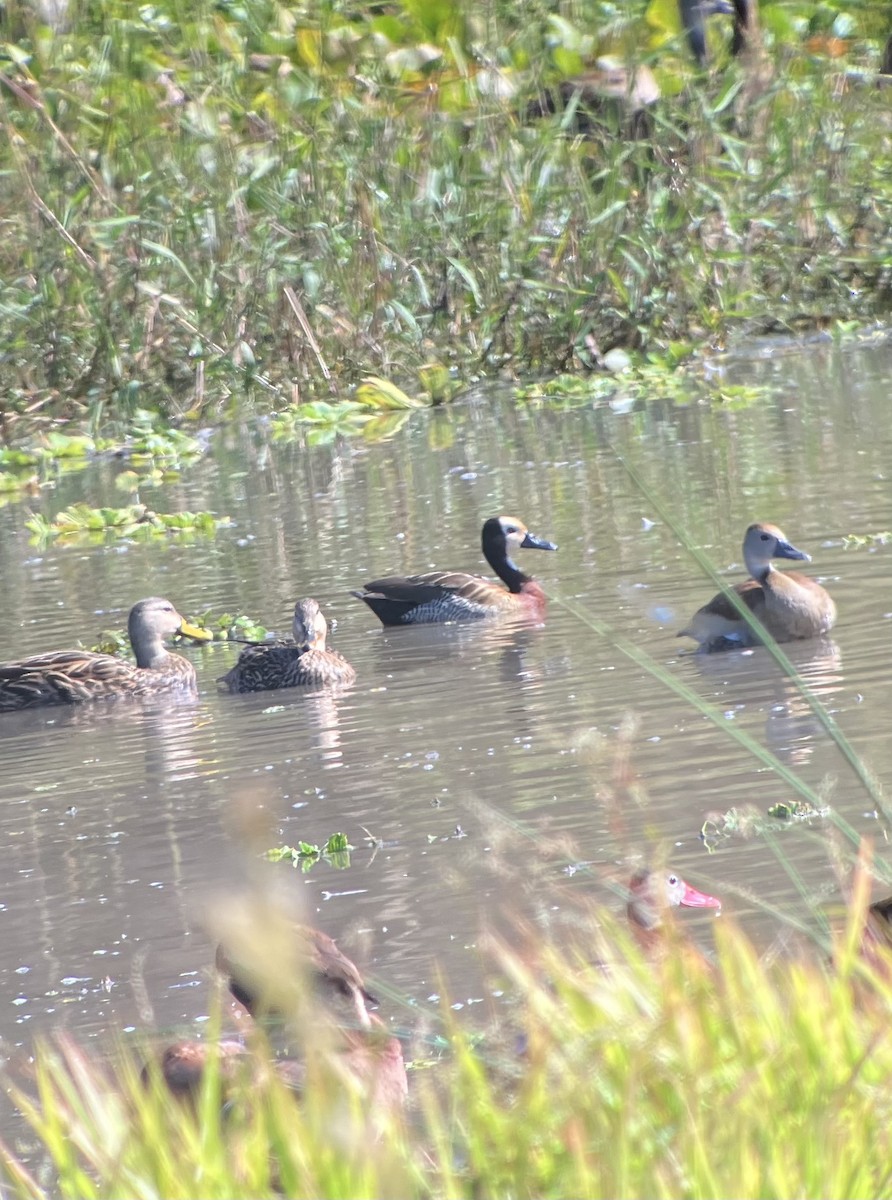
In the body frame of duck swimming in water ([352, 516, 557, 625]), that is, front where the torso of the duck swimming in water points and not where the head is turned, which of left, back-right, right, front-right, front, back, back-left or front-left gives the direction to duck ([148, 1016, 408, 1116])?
right

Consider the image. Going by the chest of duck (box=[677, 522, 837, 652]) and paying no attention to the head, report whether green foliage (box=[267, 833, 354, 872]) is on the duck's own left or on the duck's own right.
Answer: on the duck's own right

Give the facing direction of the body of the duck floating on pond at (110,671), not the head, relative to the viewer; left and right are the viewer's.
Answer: facing to the right of the viewer

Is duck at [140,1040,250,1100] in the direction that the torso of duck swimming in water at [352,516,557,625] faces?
no

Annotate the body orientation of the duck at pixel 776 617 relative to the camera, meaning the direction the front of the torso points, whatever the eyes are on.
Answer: to the viewer's right

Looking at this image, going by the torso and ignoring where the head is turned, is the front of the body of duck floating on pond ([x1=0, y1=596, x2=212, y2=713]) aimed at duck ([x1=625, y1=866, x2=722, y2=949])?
no

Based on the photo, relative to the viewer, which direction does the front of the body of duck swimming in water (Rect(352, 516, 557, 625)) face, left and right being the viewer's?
facing to the right of the viewer
